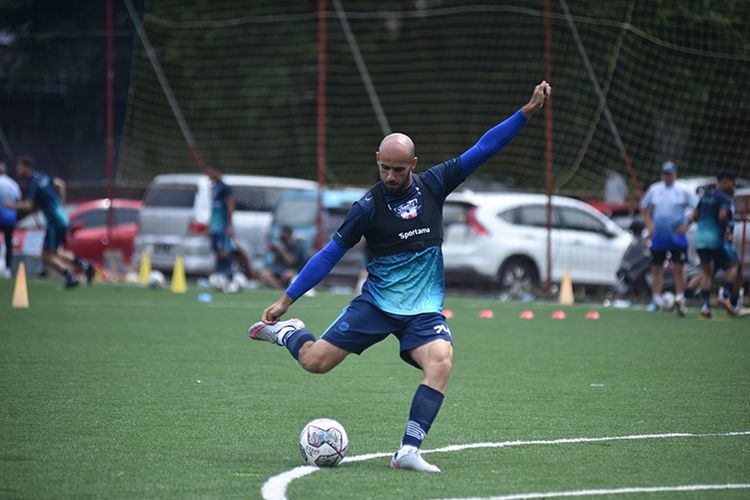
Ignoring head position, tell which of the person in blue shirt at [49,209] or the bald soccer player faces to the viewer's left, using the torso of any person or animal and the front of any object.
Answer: the person in blue shirt

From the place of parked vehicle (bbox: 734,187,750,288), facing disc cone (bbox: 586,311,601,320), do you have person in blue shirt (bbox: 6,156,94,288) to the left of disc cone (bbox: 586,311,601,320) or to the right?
right

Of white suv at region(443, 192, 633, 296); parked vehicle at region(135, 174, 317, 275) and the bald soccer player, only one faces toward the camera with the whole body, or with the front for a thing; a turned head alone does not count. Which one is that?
the bald soccer player

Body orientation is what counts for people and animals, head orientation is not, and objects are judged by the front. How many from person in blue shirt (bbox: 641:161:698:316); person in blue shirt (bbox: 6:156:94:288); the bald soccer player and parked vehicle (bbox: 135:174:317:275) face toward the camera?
2

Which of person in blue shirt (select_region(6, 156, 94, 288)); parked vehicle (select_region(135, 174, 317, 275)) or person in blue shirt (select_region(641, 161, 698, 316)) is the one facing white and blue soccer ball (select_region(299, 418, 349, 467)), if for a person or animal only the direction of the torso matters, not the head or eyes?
person in blue shirt (select_region(641, 161, 698, 316))

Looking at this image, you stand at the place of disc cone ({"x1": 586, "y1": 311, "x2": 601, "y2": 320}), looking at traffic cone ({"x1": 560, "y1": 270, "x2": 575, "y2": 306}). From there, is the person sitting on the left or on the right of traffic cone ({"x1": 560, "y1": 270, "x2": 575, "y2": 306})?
left

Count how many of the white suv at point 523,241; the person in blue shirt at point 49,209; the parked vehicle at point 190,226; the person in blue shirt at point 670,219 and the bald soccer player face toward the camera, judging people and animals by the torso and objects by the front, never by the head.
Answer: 2

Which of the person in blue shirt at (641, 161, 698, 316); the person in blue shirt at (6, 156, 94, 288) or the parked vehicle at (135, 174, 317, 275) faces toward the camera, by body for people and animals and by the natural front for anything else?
the person in blue shirt at (641, 161, 698, 316)

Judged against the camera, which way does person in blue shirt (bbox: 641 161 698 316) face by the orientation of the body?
toward the camera

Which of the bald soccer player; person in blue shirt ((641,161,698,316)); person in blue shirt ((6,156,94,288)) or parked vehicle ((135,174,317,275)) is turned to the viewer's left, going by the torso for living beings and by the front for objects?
person in blue shirt ((6,156,94,288))

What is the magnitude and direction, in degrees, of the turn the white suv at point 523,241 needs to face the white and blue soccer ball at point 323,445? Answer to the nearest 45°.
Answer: approximately 135° to its right

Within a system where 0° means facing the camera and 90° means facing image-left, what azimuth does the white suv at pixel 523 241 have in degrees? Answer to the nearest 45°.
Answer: approximately 225°

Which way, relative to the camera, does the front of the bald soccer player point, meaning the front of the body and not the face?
toward the camera
